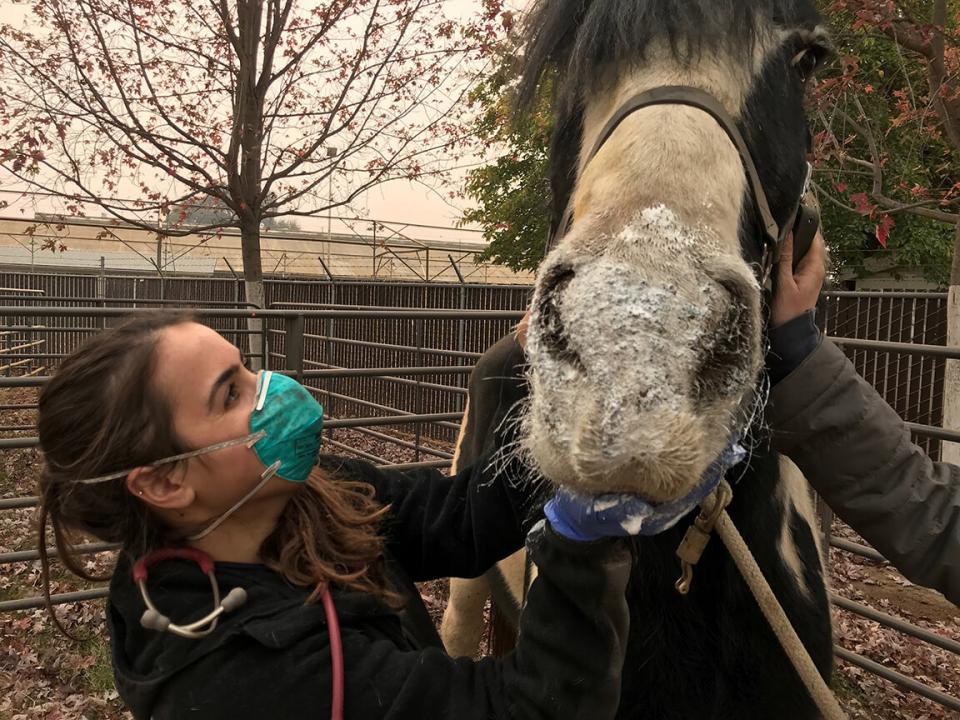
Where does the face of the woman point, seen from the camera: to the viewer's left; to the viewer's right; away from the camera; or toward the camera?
to the viewer's right

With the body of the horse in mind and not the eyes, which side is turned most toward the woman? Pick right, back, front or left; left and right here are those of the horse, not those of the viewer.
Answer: right

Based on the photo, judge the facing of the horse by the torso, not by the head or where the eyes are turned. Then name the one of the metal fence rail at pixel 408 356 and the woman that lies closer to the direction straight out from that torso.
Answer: the woman

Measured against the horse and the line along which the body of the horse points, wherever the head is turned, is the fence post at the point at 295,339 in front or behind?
behind

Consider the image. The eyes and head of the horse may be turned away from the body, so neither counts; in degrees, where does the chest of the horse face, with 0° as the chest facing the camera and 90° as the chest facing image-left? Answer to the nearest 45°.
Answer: approximately 0°

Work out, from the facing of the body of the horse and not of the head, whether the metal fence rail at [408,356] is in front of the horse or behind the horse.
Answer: behind
